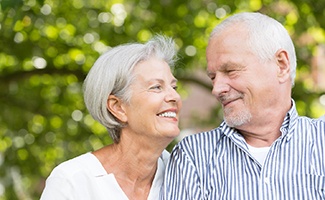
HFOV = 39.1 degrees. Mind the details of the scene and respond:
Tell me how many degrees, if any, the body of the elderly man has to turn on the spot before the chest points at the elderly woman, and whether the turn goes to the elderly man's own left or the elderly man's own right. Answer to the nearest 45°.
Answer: approximately 90° to the elderly man's own right

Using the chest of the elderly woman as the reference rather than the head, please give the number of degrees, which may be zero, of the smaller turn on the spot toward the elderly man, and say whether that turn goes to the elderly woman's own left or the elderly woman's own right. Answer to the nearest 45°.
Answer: approximately 45° to the elderly woman's own left

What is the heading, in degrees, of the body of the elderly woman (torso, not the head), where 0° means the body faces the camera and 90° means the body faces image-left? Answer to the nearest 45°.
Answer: approximately 315°
